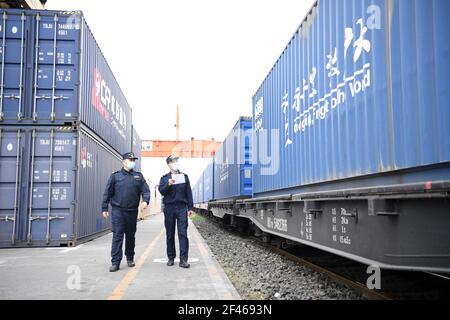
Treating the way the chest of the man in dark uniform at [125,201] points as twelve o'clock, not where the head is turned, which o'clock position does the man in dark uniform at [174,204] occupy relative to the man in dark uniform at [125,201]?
the man in dark uniform at [174,204] is roughly at 9 o'clock from the man in dark uniform at [125,201].

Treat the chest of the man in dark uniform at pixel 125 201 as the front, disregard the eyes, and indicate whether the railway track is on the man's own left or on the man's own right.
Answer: on the man's own left

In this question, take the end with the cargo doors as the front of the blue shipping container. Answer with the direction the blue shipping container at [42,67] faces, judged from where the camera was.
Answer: facing the viewer

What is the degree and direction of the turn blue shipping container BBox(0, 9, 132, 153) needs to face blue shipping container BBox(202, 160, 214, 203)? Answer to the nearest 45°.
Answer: approximately 135° to its left

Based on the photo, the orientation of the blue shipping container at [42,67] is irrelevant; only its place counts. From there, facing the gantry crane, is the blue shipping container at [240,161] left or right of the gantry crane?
right

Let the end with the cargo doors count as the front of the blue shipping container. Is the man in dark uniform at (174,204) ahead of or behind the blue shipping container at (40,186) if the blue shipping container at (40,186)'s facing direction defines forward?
ahead

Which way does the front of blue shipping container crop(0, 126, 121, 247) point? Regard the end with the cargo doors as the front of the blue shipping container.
toward the camera

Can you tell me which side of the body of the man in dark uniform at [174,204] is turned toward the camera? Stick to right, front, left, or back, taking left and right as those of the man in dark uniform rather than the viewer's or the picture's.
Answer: front

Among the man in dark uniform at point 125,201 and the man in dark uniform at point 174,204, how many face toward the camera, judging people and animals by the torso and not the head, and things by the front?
2

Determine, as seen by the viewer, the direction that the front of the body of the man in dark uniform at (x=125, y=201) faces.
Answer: toward the camera

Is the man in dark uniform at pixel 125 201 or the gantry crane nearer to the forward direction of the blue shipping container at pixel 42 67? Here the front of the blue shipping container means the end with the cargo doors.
the man in dark uniform
